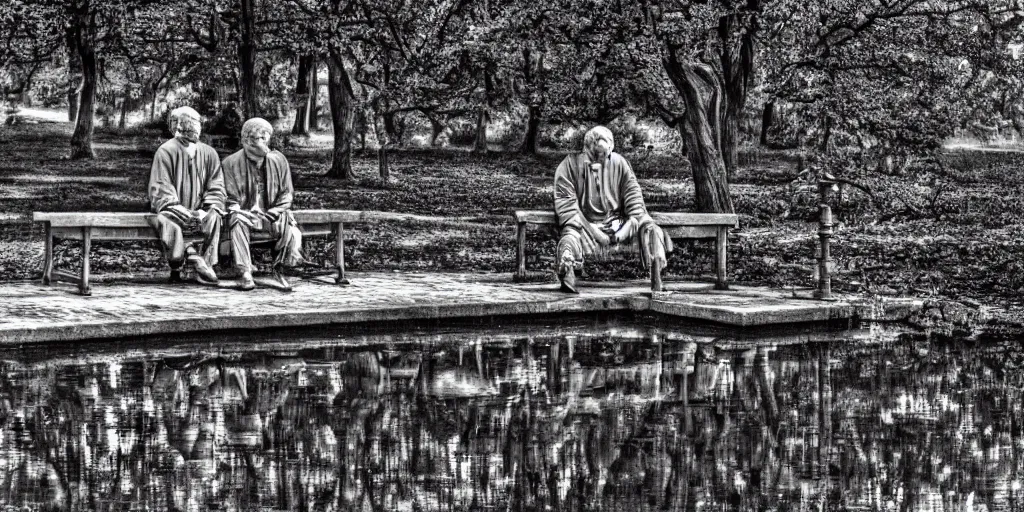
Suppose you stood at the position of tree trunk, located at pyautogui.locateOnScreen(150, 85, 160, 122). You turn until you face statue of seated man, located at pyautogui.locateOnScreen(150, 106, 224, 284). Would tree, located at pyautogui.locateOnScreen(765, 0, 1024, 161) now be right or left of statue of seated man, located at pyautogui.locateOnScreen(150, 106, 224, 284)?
left

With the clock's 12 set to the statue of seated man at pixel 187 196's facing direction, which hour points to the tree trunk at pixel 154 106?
The tree trunk is roughly at 6 o'clock from the statue of seated man.

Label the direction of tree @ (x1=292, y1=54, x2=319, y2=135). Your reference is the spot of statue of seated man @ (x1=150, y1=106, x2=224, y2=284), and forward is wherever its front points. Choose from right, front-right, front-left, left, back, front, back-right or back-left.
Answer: back

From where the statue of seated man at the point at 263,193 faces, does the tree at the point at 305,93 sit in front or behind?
behind

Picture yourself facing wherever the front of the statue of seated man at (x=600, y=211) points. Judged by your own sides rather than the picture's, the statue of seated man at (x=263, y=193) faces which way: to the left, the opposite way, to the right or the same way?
the same way

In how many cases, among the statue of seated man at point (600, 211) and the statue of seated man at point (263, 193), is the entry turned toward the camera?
2

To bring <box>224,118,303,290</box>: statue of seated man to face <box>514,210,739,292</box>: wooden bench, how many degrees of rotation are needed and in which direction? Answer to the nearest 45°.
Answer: approximately 90° to its left

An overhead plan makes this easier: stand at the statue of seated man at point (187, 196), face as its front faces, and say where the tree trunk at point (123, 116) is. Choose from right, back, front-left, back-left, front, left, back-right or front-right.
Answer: back

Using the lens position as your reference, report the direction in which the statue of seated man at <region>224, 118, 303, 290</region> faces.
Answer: facing the viewer

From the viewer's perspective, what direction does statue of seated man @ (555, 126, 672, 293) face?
toward the camera

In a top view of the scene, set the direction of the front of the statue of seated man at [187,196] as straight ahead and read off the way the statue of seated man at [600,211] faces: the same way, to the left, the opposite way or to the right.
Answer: the same way

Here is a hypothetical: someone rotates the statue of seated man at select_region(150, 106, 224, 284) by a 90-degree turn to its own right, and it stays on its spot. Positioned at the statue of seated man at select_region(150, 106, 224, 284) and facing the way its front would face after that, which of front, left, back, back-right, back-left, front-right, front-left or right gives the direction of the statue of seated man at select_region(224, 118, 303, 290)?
back

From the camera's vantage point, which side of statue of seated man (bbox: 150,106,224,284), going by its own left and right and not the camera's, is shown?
front
